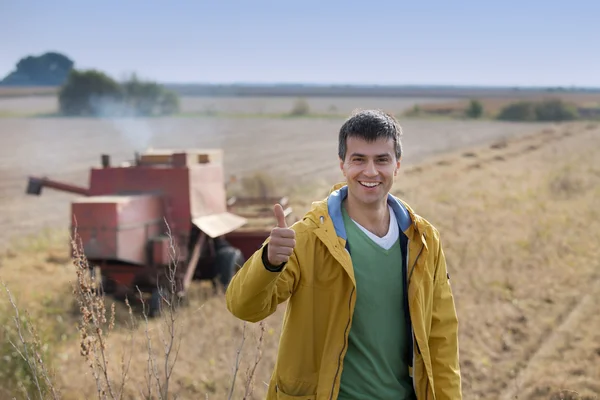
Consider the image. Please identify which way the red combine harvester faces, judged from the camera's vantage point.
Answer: facing away from the viewer and to the right of the viewer

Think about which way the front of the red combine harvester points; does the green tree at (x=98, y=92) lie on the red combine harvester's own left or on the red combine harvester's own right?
on the red combine harvester's own left

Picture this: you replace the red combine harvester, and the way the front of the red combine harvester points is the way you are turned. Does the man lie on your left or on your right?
on your right
